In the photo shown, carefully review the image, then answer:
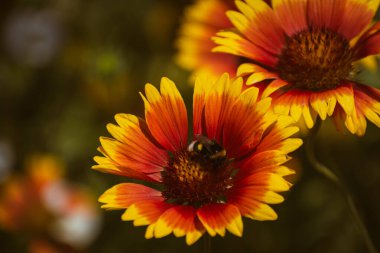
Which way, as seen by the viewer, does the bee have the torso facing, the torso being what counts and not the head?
to the viewer's right

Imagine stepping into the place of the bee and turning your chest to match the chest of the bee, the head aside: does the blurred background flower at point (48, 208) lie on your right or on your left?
on your left
